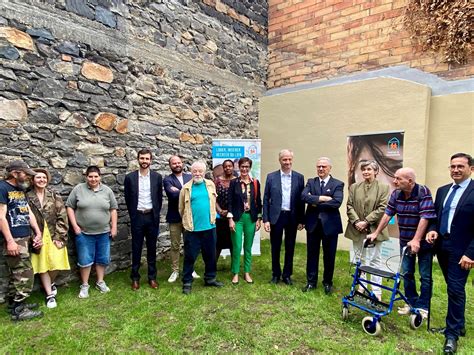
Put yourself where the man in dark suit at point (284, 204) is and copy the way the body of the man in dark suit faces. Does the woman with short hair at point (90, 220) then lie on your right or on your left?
on your right

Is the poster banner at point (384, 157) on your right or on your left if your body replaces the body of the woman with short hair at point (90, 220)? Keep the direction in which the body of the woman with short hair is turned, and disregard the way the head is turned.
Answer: on your left

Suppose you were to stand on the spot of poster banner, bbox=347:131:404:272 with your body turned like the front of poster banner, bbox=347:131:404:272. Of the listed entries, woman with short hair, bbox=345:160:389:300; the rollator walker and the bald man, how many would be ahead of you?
3

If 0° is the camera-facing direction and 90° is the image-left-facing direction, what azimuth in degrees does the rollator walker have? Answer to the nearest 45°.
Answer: approximately 45°

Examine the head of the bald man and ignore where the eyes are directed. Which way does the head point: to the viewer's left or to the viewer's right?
to the viewer's left

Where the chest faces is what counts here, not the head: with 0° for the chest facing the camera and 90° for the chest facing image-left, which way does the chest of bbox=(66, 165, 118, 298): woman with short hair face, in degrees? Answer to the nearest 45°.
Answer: approximately 0°
